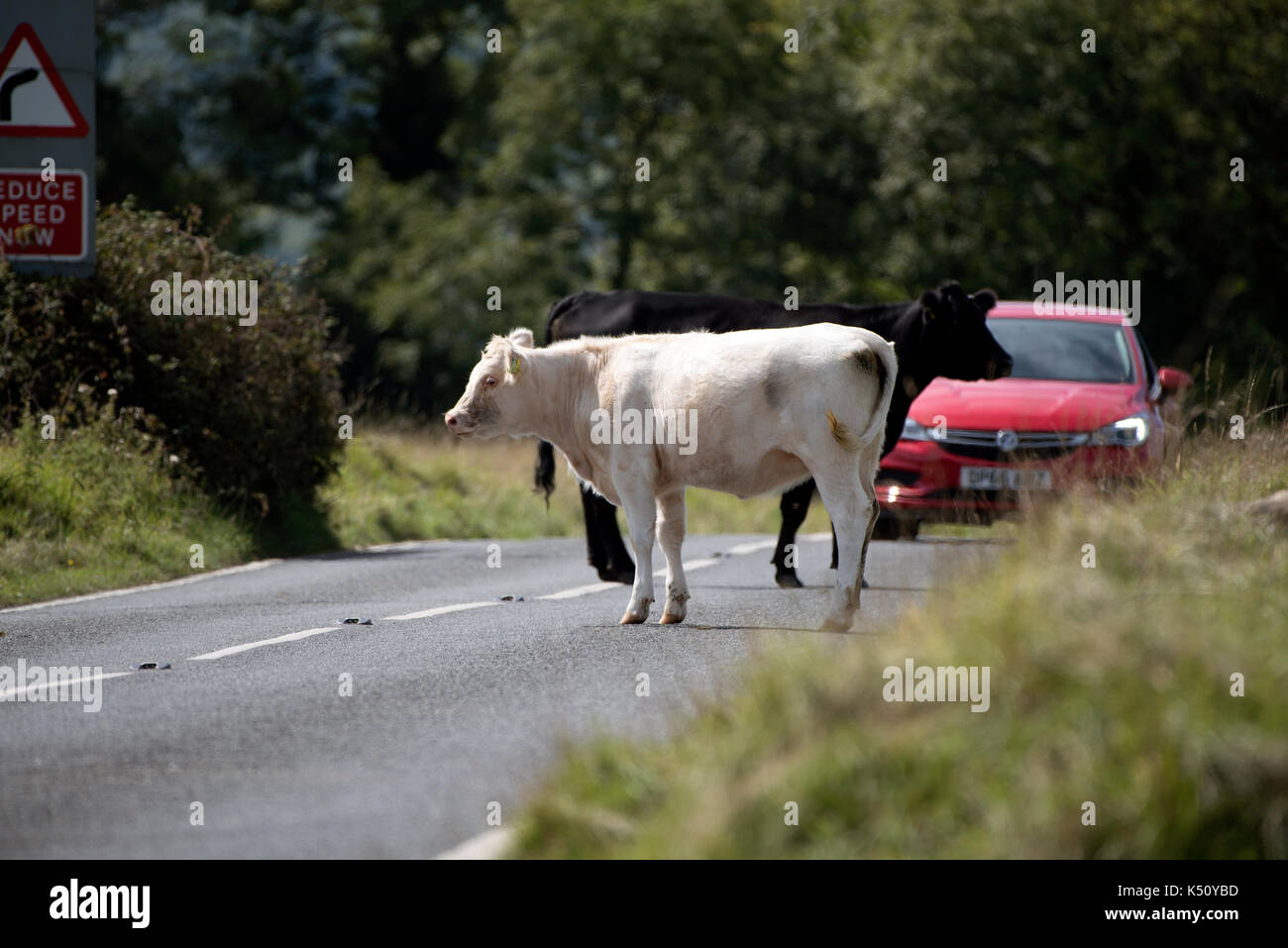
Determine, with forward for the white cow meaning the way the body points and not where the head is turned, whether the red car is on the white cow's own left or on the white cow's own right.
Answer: on the white cow's own right

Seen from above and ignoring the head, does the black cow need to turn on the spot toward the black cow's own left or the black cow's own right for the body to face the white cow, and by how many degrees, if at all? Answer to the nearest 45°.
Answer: approximately 90° to the black cow's own right

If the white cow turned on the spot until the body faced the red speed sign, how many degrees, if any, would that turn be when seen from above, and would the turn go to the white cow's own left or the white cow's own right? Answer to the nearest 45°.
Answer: approximately 45° to the white cow's own right

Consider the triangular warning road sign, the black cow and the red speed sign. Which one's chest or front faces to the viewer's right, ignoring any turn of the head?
the black cow

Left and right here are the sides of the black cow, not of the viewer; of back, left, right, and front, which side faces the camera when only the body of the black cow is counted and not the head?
right

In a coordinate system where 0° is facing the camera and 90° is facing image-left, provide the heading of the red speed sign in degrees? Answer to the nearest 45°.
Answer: approximately 0°

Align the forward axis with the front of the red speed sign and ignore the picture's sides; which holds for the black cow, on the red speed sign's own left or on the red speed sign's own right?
on the red speed sign's own left

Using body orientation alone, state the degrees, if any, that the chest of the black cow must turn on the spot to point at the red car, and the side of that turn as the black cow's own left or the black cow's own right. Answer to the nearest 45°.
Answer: approximately 45° to the black cow's own left

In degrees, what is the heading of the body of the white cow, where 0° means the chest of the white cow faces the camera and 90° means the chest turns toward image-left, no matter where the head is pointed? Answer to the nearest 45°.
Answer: approximately 90°

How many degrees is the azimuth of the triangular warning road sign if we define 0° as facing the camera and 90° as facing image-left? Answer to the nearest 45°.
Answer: approximately 0°

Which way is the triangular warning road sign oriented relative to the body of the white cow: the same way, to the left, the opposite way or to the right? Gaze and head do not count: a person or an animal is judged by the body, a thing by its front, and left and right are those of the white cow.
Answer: to the left

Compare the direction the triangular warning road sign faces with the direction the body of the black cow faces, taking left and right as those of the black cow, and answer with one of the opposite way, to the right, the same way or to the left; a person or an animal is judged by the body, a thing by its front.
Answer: to the right
